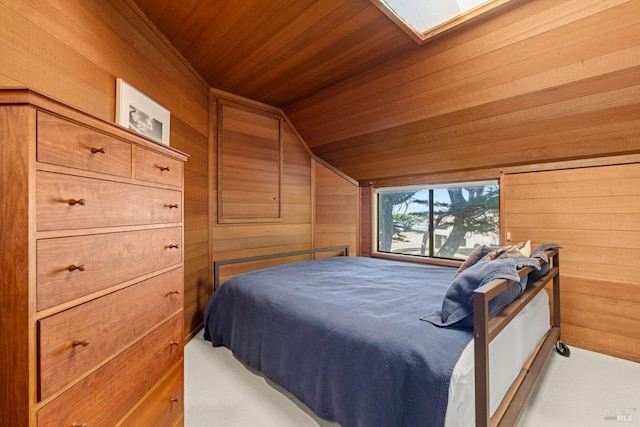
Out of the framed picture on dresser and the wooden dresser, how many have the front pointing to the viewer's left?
0

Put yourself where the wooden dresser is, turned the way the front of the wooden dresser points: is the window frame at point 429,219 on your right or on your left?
on your left

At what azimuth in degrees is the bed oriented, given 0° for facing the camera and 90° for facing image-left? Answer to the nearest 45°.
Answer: approximately 135°

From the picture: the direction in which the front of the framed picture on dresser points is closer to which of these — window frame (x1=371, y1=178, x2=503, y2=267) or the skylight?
the skylight

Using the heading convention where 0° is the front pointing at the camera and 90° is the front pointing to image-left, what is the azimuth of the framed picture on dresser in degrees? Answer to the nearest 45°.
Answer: approximately 315°

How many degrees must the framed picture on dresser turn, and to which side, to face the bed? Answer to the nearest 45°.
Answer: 0° — it already faces it

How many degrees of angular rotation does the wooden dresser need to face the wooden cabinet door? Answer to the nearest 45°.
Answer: approximately 90° to its left

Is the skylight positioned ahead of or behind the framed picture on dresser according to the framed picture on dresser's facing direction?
ahead

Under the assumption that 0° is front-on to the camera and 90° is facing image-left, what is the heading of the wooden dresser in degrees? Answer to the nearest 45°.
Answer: approximately 315°

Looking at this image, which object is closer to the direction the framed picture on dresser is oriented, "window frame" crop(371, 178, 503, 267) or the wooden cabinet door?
the window frame
